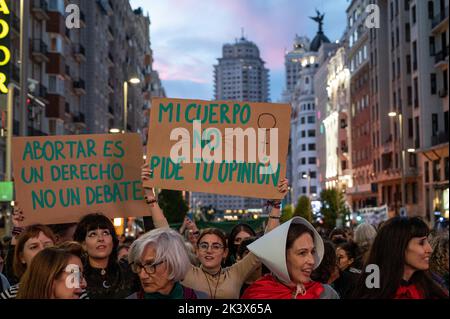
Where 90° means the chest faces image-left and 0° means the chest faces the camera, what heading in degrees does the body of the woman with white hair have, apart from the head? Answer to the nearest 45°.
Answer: approximately 45°

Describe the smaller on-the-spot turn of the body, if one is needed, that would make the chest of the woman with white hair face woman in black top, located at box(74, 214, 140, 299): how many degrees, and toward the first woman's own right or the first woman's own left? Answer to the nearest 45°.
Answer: approximately 135° to the first woman's own right

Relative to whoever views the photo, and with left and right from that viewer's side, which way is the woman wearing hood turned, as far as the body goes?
facing the viewer and to the right of the viewer

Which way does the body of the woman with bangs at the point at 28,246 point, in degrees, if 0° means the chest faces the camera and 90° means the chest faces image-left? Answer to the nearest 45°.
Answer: approximately 315°

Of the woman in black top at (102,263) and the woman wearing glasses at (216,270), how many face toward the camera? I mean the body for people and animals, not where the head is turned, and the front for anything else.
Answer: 2

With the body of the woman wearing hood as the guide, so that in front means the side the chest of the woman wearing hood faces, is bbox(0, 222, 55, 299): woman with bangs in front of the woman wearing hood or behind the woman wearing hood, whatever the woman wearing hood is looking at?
behind

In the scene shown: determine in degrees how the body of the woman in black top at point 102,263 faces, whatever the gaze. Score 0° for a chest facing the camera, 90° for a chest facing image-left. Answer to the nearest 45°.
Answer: approximately 0°

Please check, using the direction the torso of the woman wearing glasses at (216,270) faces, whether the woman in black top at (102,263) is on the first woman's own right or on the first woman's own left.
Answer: on the first woman's own right
